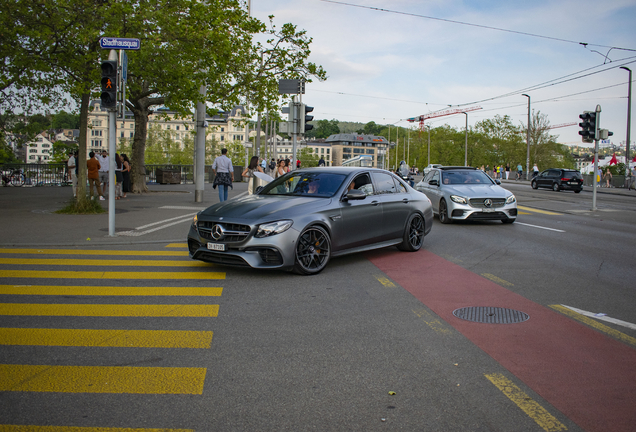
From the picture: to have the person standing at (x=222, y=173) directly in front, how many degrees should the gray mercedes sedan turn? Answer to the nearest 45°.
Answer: approximately 135° to its right

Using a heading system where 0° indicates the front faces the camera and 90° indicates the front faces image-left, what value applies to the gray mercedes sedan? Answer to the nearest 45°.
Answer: approximately 45°

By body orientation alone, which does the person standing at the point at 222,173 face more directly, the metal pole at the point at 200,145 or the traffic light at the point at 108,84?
the metal pole

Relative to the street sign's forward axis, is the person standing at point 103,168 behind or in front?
behind

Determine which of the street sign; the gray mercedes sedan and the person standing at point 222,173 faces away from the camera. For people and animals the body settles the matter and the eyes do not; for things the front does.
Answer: the person standing

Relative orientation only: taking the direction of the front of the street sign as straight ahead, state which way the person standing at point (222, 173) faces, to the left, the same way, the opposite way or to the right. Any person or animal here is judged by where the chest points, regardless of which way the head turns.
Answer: the opposite way

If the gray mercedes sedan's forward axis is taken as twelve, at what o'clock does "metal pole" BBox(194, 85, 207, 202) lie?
The metal pole is roughly at 4 o'clock from the gray mercedes sedan.

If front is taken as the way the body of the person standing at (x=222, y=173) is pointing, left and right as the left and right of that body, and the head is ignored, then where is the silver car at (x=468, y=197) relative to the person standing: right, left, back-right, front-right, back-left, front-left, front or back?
back-right

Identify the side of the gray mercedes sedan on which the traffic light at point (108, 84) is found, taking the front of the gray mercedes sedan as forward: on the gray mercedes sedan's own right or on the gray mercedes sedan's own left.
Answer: on the gray mercedes sedan's own right

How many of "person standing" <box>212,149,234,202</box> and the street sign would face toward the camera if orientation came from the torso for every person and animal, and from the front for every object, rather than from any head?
1

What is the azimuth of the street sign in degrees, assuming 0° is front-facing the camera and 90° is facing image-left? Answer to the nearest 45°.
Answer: approximately 0°

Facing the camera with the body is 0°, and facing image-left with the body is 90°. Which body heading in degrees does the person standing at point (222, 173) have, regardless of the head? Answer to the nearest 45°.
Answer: approximately 180°

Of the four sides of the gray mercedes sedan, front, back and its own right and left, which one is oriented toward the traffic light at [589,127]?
back
